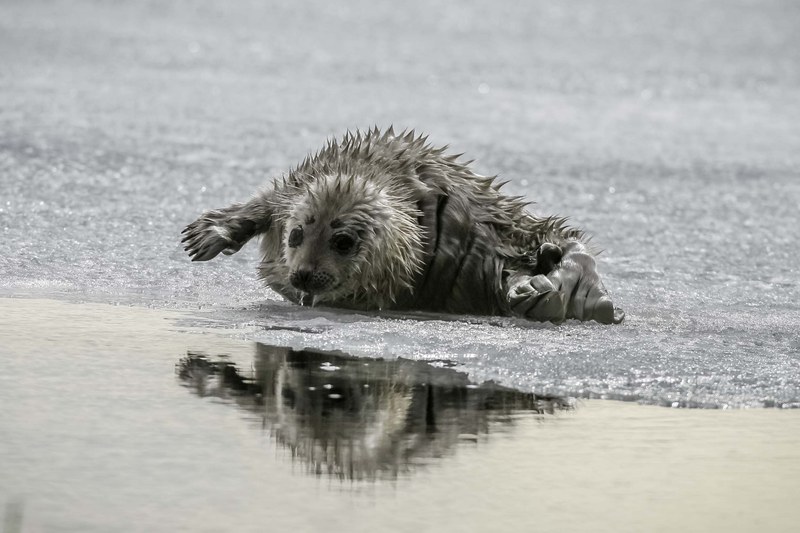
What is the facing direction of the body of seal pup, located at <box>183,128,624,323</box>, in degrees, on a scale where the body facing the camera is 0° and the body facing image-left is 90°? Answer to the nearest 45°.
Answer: approximately 45°
